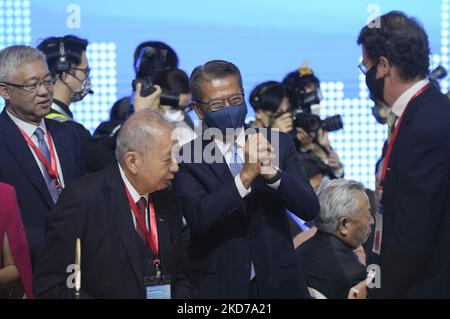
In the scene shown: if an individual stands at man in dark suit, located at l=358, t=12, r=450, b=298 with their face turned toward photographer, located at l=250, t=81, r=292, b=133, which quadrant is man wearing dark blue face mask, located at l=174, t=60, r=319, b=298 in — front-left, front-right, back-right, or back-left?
front-left

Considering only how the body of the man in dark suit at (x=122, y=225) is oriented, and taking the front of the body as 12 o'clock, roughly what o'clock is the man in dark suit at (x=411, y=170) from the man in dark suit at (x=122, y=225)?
the man in dark suit at (x=411, y=170) is roughly at 11 o'clock from the man in dark suit at (x=122, y=225).

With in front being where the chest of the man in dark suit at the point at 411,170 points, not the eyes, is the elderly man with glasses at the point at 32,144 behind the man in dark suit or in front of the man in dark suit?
in front

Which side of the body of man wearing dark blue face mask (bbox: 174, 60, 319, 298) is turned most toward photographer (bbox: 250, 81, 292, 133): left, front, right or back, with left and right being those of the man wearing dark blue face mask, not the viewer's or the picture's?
back

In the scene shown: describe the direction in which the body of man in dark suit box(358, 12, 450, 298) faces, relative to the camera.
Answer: to the viewer's left

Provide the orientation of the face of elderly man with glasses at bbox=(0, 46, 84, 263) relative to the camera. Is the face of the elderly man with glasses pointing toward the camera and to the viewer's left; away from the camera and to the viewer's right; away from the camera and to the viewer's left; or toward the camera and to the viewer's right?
toward the camera and to the viewer's right

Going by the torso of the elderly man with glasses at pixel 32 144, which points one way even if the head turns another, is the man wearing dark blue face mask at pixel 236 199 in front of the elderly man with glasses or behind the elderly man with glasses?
in front

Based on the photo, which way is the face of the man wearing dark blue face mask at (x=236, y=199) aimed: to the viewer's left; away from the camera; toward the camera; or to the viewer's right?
toward the camera

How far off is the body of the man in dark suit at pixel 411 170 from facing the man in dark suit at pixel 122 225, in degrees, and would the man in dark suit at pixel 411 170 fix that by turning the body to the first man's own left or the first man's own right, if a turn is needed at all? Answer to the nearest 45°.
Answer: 0° — they already face them

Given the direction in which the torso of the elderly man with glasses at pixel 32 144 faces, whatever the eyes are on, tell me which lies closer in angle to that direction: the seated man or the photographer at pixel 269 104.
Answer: the seated man

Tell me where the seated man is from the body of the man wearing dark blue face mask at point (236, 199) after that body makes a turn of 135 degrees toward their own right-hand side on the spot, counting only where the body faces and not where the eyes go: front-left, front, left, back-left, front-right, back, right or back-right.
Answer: right

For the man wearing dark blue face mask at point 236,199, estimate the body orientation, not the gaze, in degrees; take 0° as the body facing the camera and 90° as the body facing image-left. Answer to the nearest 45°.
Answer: approximately 0°

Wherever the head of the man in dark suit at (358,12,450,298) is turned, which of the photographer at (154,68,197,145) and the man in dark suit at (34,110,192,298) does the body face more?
the man in dark suit

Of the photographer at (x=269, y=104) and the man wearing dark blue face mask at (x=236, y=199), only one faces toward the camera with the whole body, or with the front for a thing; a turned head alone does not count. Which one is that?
the man wearing dark blue face mask

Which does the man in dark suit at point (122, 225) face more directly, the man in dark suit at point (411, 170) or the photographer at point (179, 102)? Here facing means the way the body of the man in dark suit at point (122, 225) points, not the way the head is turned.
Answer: the man in dark suit

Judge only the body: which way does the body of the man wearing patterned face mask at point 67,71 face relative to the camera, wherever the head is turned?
to the viewer's right
